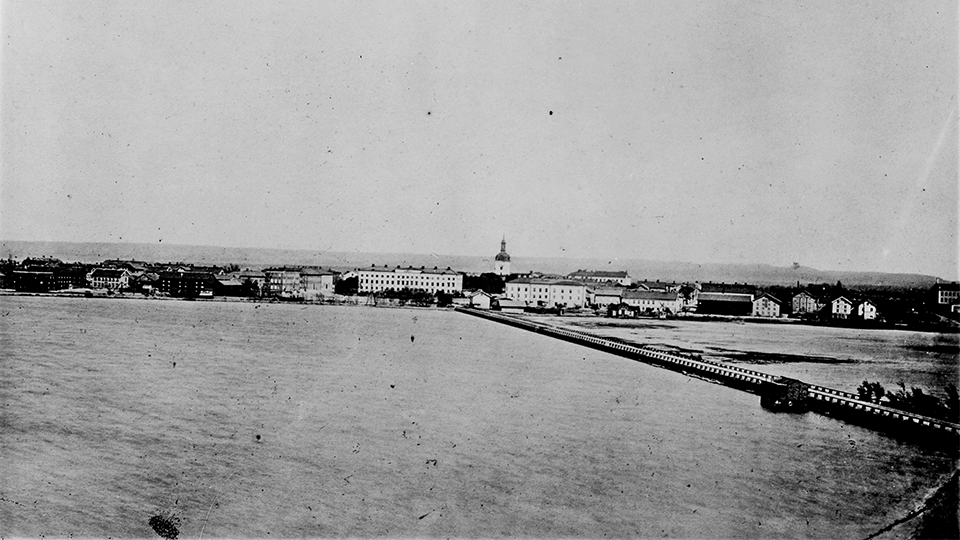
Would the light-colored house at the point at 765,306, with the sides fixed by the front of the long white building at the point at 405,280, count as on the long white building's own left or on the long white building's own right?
on the long white building's own left

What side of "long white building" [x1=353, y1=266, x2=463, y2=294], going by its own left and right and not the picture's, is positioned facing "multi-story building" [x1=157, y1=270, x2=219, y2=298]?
right

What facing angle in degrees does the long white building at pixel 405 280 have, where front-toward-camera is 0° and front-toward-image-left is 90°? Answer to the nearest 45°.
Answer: approximately 0°

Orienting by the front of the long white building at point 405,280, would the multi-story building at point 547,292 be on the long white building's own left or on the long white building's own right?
on the long white building's own left

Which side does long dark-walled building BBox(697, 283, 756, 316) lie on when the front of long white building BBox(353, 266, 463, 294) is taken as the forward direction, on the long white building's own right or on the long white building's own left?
on the long white building's own left

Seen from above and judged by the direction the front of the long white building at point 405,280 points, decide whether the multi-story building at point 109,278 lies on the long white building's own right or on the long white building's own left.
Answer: on the long white building's own right

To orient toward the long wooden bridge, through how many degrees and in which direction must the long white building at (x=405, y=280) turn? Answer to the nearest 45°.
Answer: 0° — it already faces it

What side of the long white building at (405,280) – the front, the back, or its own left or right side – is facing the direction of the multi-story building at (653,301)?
left

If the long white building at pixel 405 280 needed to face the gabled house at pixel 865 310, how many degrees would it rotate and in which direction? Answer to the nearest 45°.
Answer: approximately 45° to its left

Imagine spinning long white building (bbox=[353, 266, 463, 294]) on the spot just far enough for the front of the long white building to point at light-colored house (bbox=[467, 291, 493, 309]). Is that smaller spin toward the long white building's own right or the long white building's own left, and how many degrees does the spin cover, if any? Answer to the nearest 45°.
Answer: approximately 45° to the long white building's own left
